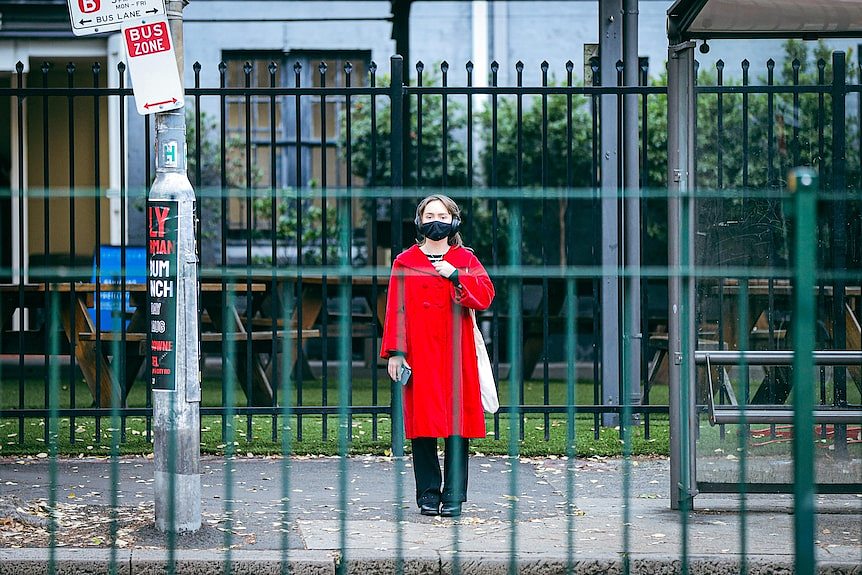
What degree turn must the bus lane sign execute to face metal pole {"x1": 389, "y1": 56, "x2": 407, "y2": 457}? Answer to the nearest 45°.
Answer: approximately 135° to its left

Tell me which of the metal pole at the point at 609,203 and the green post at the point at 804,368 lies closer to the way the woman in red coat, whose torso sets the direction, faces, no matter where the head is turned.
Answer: the green post

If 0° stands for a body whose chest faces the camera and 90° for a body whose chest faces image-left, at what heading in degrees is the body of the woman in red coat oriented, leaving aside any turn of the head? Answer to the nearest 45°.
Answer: approximately 0°

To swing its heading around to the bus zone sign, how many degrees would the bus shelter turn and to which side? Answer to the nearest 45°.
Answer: approximately 45° to its right

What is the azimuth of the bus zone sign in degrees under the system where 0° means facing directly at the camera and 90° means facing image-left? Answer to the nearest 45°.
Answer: approximately 0°
